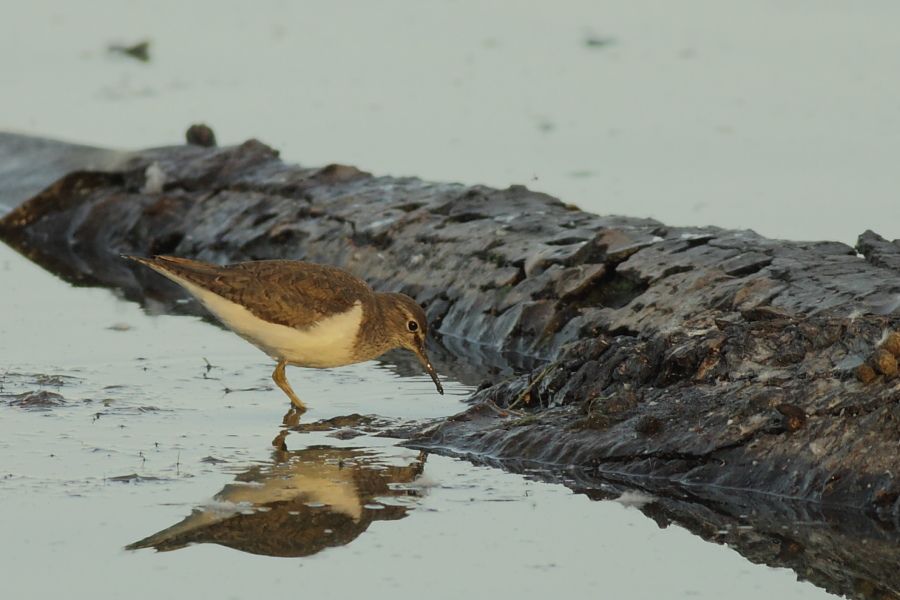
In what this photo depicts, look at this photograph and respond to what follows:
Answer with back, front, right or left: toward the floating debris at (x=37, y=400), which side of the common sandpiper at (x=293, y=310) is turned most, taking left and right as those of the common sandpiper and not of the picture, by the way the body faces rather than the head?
back

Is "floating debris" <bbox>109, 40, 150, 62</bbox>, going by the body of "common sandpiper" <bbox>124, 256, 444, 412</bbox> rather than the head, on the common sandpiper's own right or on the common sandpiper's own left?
on the common sandpiper's own left

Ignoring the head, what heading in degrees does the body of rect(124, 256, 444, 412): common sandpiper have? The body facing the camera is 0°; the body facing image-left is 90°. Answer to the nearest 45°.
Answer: approximately 270°
